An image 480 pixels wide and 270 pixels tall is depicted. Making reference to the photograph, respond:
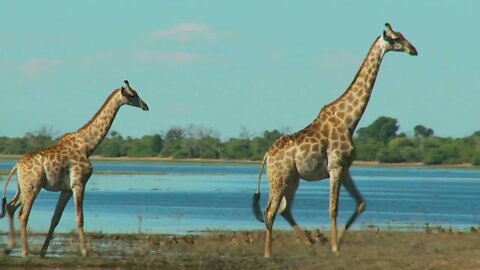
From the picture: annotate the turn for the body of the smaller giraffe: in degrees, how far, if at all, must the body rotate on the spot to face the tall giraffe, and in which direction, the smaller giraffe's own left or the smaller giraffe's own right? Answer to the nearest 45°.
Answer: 0° — it already faces it

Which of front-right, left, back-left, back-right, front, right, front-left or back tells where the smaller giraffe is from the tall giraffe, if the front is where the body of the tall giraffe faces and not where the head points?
back

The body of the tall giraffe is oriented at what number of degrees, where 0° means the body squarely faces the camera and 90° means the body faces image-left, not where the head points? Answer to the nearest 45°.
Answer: approximately 270°

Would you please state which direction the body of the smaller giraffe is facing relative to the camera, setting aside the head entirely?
to the viewer's right

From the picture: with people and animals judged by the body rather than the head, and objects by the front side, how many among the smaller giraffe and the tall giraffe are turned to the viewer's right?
2
